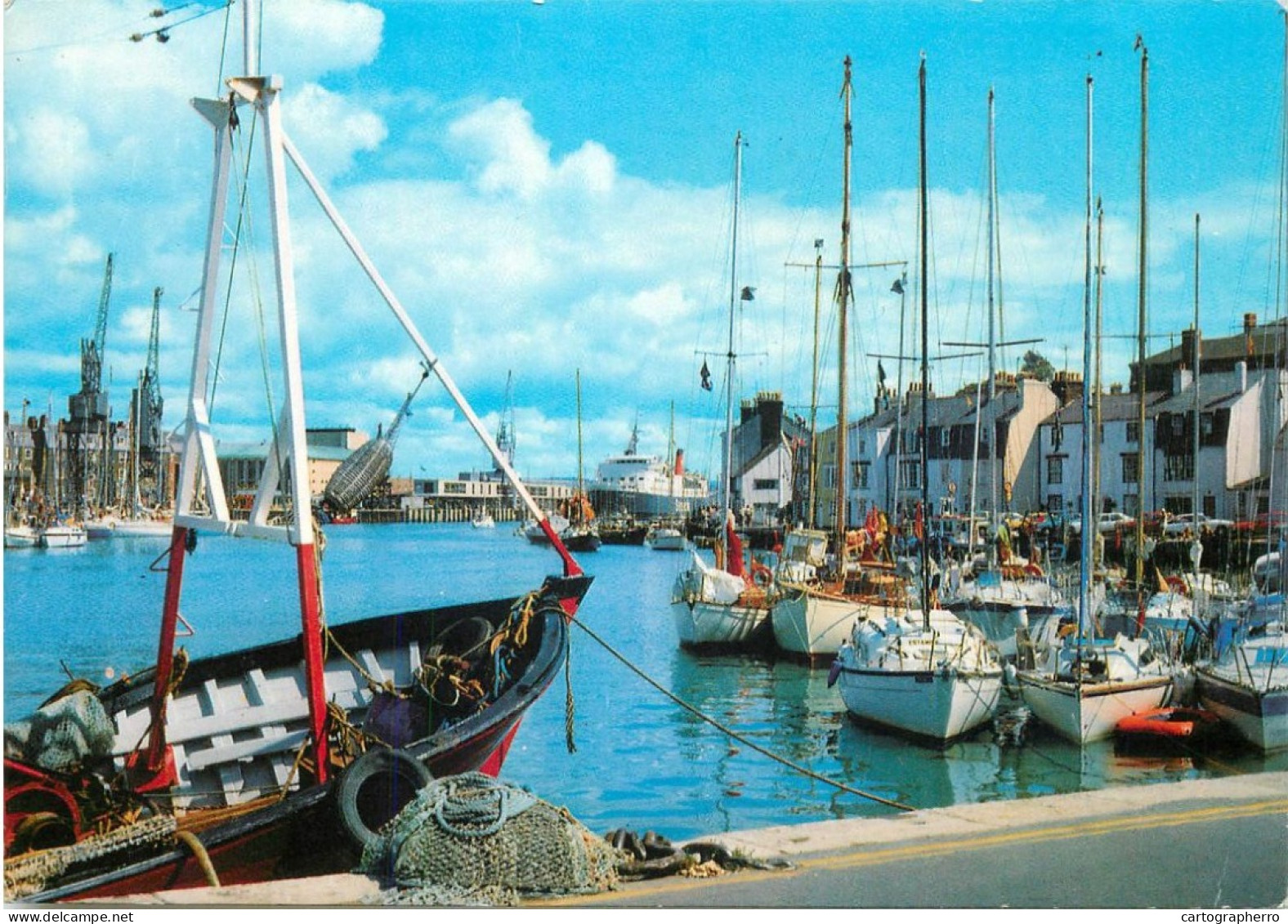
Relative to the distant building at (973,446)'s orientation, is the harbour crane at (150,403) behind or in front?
in front

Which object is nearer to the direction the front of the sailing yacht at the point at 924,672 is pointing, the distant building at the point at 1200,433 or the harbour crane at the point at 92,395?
the harbour crane

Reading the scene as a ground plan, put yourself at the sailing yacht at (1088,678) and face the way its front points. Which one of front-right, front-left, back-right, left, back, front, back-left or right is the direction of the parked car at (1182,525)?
back

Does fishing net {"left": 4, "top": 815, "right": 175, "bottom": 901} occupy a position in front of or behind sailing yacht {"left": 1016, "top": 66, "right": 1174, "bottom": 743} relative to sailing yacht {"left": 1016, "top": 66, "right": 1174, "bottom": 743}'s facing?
in front

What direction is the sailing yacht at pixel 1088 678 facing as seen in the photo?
toward the camera

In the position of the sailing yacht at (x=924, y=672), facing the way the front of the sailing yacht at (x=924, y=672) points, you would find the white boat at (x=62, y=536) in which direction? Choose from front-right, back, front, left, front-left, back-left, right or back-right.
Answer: back-right

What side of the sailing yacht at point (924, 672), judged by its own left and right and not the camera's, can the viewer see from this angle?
front

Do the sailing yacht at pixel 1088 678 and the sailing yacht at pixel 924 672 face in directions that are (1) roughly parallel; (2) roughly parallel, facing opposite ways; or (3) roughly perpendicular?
roughly parallel

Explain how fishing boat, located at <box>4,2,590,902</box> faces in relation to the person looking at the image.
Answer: facing away from the viewer and to the right of the viewer

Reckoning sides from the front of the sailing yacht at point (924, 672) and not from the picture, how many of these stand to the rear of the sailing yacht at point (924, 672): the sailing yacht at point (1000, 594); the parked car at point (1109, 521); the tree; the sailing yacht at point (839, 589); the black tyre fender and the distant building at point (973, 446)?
5
